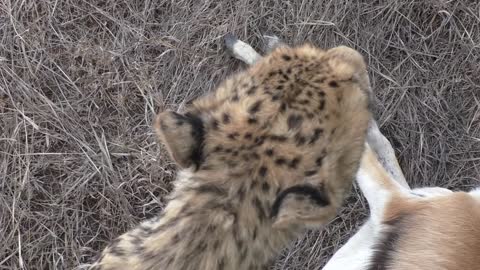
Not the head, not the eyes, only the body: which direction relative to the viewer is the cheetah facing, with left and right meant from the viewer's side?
facing away from the viewer and to the right of the viewer
